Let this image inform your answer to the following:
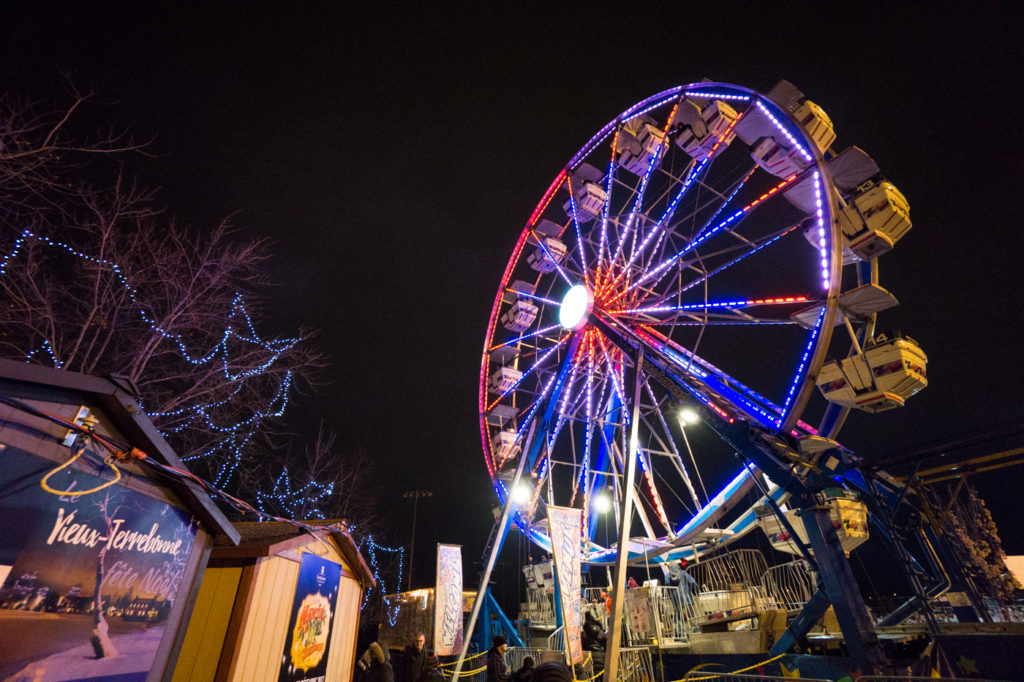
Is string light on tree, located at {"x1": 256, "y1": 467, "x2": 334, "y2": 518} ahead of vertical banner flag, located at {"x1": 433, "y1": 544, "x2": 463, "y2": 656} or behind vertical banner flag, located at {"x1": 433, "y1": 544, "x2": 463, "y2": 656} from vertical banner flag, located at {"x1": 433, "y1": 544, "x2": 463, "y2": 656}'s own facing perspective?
behind

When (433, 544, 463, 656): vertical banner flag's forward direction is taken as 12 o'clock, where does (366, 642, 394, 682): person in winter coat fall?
The person in winter coat is roughly at 1 o'clock from the vertical banner flag.

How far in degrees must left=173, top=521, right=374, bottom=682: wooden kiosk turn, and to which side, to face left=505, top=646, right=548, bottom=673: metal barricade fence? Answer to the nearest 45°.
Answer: approximately 90° to its left

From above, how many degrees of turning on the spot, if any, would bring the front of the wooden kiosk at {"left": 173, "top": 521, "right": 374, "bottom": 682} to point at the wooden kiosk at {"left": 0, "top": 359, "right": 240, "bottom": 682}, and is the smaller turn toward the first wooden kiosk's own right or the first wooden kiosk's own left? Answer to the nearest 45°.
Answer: approximately 45° to the first wooden kiosk's own right

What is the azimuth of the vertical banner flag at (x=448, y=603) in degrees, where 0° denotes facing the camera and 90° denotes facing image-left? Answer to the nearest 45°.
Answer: approximately 0°

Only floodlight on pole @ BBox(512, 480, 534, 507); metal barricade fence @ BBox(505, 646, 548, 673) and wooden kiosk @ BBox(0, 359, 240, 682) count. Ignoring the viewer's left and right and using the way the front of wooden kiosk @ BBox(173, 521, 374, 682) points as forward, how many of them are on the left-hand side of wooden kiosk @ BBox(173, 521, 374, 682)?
2

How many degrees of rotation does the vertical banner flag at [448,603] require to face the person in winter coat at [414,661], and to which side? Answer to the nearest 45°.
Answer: approximately 45° to its right

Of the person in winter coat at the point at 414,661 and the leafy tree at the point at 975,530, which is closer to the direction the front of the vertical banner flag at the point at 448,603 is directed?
the person in winter coat

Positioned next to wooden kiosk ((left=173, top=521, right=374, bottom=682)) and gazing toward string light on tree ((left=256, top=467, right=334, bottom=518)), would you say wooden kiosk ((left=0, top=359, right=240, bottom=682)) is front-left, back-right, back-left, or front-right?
back-left

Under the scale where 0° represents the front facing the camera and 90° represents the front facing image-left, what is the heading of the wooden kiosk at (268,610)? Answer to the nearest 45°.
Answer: approximately 315°

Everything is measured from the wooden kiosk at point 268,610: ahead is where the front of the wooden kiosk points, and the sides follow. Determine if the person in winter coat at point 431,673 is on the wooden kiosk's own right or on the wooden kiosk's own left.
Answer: on the wooden kiosk's own left
